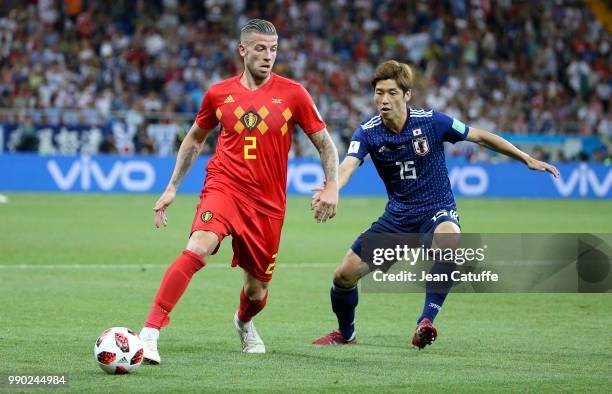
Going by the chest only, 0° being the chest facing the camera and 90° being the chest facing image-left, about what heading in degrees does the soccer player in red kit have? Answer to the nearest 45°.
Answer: approximately 0°

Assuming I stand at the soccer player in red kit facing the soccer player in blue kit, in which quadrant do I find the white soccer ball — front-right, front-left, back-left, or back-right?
back-right

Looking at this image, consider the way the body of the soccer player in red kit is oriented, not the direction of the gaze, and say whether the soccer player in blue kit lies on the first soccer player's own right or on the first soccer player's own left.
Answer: on the first soccer player's own left
